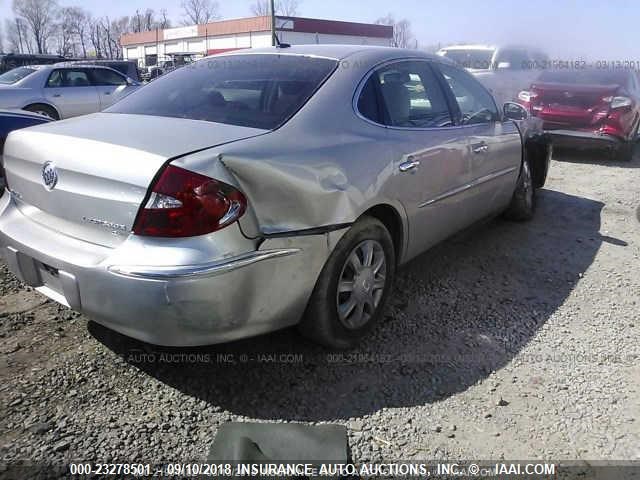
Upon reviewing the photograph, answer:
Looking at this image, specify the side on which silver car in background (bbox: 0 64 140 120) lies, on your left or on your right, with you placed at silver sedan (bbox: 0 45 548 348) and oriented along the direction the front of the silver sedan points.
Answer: on your left

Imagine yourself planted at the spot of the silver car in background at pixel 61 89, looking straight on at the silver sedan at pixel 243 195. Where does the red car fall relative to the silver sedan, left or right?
left

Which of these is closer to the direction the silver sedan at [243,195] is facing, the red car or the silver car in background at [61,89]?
the red car

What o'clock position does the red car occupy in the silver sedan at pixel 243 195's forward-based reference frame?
The red car is roughly at 12 o'clock from the silver sedan.

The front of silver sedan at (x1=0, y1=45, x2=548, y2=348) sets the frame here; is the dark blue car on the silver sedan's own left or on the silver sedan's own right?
on the silver sedan's own left

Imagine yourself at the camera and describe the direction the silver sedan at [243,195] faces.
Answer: facing away from the viewer and to the right of the viewer
